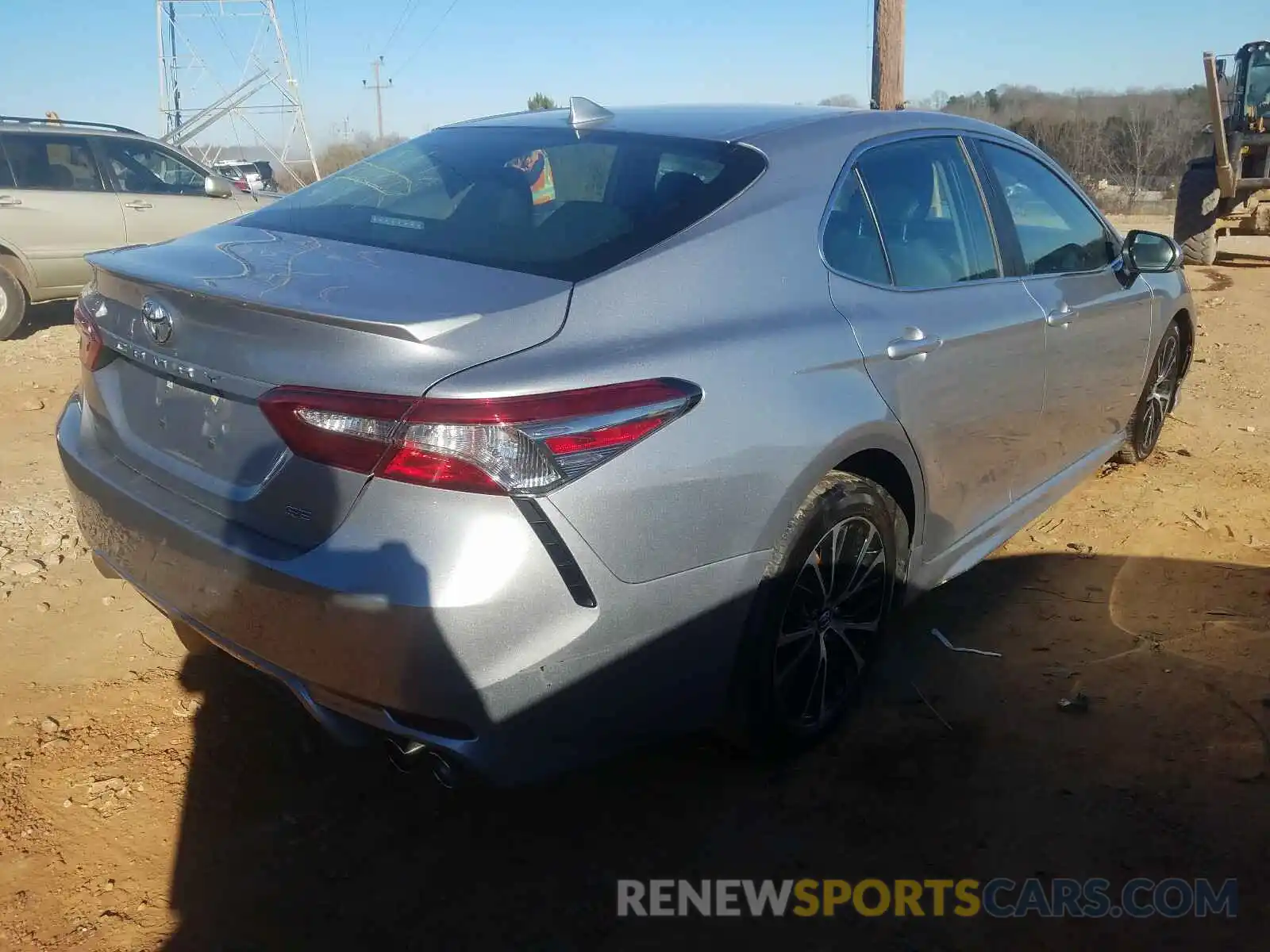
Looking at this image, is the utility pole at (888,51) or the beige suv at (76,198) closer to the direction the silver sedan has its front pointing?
the utility pole

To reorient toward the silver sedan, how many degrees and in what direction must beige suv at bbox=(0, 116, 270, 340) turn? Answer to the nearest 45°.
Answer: approximately 90° to its right

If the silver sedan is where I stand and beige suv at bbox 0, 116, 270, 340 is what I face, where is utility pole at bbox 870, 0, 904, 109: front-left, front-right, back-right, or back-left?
front-right

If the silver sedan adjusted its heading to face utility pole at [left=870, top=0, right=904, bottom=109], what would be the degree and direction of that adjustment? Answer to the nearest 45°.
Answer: approximately 45° to its left

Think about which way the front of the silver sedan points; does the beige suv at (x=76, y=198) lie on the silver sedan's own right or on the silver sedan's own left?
on the silver sedan's own left

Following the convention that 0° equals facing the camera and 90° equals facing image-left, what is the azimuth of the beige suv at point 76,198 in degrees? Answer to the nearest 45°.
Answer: approximately 270°

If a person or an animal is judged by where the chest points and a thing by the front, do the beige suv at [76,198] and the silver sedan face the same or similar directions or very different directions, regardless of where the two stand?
same or similar directions

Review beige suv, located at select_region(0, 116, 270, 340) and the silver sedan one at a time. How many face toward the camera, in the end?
0

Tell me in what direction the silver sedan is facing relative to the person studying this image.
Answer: facing away from the viewer and to the right of the viewer

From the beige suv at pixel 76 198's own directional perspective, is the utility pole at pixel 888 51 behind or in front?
in front
